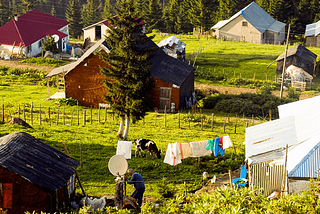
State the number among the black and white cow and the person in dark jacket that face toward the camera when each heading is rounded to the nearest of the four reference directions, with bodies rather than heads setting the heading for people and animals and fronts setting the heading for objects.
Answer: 0

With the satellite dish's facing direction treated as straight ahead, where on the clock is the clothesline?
The clothesline is roughly at 7 o'clock from the satellite dish.

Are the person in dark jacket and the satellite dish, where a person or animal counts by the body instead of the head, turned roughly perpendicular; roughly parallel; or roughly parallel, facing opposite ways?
roughly perpendicular

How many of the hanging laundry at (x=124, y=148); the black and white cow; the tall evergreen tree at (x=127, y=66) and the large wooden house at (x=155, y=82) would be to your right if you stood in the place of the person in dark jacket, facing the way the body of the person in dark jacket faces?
4

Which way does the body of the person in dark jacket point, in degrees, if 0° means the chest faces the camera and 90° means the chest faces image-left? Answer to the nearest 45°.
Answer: approximately 90°

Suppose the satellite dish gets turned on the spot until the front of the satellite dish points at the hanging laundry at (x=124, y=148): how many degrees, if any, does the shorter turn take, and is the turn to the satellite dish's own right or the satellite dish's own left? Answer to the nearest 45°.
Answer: approximately 180°
